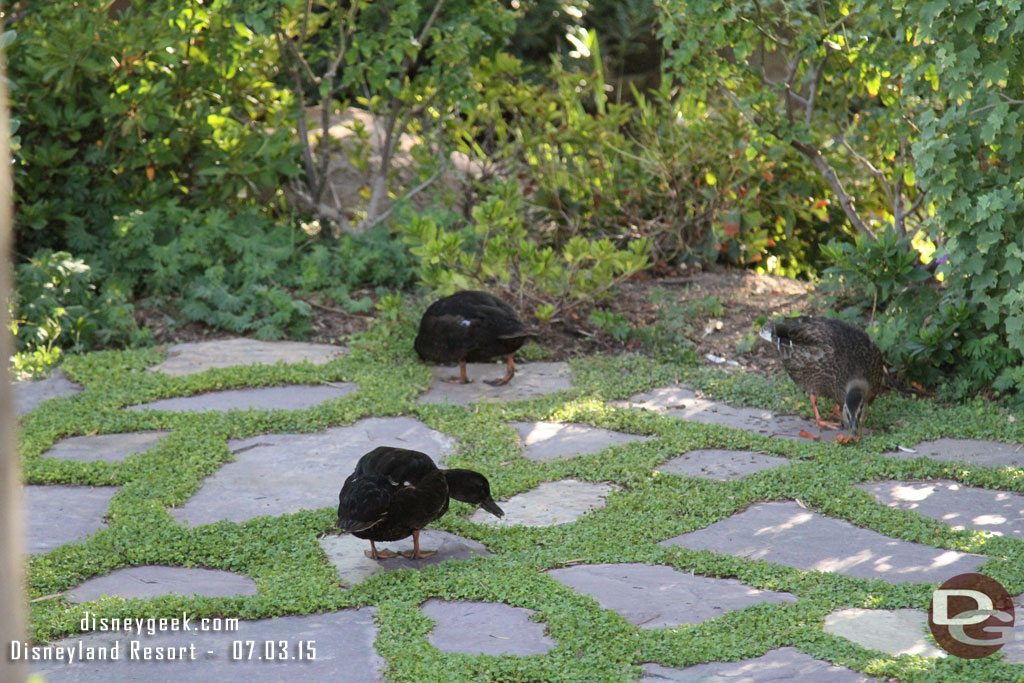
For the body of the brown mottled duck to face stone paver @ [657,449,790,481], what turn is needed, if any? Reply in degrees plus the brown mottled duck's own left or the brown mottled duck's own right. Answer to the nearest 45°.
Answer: approximately 90° to the brown mottled duck's own right

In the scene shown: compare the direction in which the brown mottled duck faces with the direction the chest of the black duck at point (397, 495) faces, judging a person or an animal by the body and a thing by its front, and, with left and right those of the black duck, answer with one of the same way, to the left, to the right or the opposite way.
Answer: to the right

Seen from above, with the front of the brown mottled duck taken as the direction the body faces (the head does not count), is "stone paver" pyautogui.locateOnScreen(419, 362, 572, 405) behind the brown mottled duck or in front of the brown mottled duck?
behind

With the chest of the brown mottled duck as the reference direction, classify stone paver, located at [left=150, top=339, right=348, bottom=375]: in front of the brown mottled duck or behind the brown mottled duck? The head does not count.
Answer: behind

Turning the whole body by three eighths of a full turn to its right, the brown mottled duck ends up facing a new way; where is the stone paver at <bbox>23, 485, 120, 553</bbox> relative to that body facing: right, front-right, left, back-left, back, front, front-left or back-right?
front-left

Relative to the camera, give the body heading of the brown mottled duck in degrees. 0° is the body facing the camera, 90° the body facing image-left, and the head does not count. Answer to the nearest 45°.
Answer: approximately 315°

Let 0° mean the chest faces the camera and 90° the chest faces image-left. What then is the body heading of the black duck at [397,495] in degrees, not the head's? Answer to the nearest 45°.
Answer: approximately 225°

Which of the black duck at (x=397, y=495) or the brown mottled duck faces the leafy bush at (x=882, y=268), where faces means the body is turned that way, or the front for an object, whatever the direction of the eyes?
the black duck
